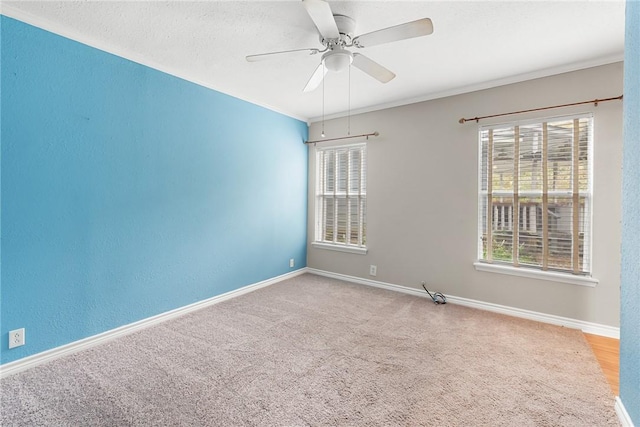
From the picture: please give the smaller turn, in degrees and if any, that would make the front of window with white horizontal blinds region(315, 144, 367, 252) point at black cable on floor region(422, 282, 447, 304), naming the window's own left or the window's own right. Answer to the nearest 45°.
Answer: approximately 90° to the window's own left

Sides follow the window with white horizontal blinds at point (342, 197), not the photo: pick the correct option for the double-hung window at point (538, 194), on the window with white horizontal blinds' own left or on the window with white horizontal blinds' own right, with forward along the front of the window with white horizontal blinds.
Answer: on the window with white horizontal blinds' own left

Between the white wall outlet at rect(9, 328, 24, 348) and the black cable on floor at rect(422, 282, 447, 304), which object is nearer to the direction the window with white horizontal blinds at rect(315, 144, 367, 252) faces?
the white wall outlet

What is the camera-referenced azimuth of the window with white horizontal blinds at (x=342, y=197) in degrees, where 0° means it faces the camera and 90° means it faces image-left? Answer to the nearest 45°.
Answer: approximately 45°

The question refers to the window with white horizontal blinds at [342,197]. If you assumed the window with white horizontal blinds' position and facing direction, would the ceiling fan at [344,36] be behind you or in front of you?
in front

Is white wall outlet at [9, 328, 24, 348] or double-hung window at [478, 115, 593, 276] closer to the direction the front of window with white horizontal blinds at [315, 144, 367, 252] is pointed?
the white wall outlet

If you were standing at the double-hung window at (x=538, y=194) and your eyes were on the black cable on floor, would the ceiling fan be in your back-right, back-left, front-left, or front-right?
front-left

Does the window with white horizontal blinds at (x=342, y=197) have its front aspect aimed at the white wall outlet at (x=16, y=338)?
yes
